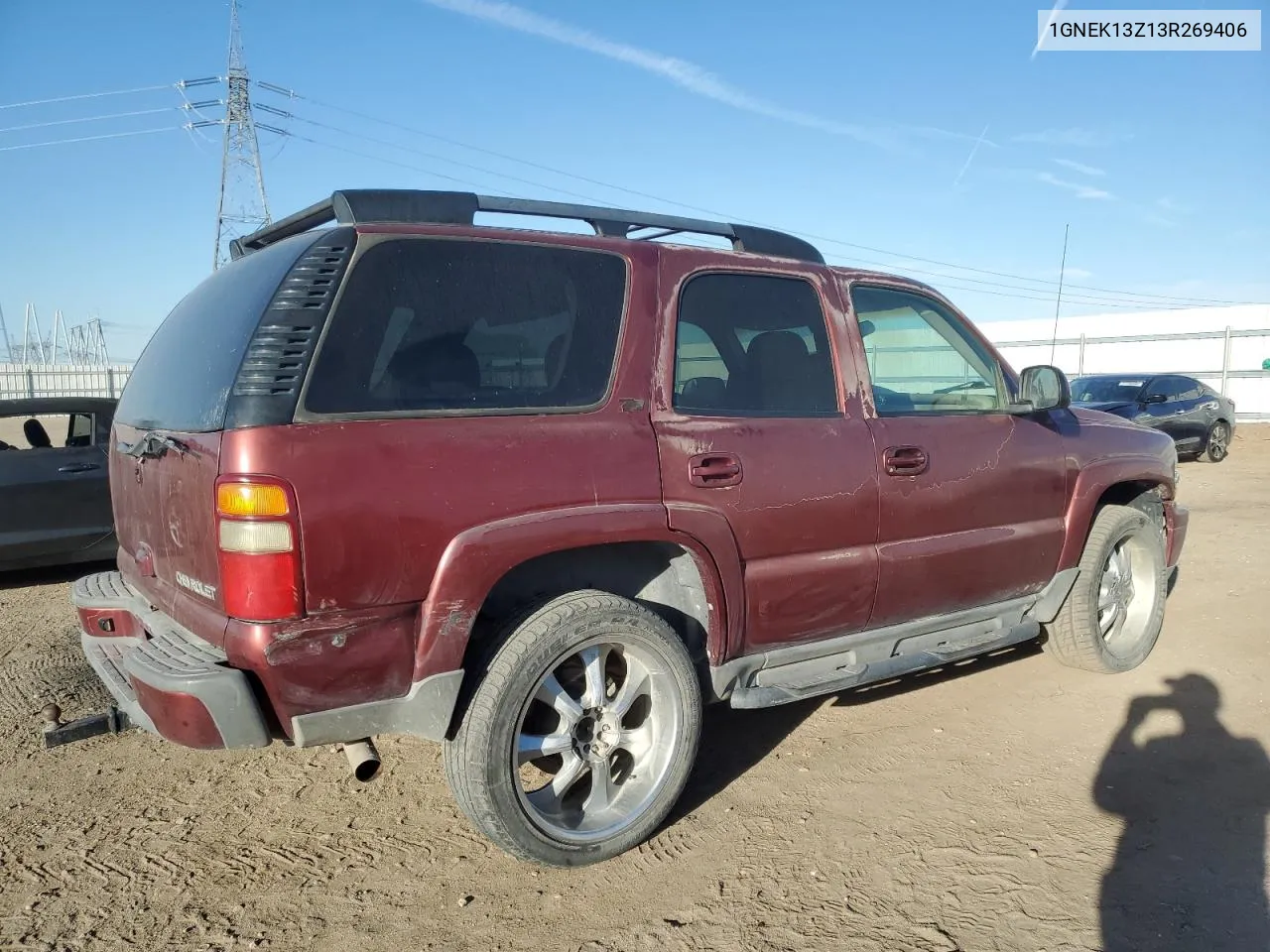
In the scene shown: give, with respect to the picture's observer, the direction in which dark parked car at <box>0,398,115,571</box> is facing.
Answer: facing to the left of the viewer

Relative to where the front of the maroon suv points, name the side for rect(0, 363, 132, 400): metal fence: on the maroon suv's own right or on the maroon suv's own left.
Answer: on the maroon suv's own left

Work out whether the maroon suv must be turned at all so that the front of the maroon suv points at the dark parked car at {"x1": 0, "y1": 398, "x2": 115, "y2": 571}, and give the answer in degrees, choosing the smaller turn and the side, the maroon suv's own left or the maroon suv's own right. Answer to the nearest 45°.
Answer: approximately 90° to the maroon suv's own left

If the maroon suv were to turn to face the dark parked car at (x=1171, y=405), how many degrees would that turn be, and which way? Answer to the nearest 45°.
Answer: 0° — it already faces it

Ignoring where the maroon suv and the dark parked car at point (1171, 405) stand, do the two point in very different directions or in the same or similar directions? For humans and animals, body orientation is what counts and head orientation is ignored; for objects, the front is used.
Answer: very different directions

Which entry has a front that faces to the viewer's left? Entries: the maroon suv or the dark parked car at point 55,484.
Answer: the dark parked car

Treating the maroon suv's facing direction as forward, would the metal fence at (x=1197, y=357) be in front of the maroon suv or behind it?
in front

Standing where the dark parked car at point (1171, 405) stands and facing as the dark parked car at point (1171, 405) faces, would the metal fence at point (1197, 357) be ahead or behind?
behind

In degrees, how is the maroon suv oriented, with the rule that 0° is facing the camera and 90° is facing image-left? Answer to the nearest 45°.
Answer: approximately 225°

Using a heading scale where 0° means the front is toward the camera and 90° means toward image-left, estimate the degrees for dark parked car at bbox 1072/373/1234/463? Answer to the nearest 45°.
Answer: approximately 45°

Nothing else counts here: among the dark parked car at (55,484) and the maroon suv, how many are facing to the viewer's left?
1

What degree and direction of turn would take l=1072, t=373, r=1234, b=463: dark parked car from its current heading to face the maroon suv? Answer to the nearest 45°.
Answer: approximately 45° to its left

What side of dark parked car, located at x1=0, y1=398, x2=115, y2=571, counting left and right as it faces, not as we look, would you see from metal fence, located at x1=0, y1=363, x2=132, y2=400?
right
